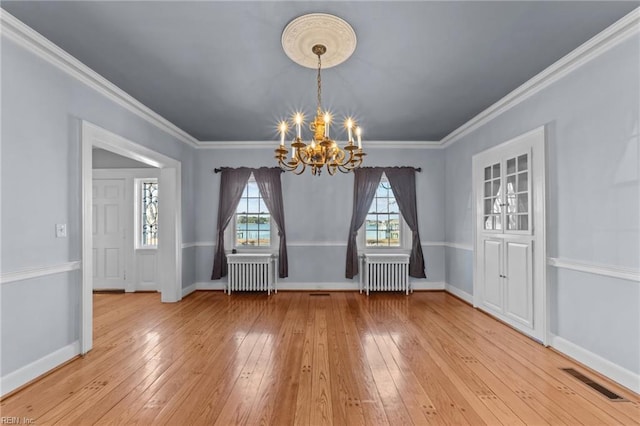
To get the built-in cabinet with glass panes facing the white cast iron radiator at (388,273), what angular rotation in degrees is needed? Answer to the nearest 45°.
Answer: approximately 90° to its right

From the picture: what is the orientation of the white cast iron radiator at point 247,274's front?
toward the camera

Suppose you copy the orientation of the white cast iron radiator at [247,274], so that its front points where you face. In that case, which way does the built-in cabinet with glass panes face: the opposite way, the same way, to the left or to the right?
to the right

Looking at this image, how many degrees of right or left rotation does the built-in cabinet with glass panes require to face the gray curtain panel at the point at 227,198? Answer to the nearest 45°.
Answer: approximately 45° to its right

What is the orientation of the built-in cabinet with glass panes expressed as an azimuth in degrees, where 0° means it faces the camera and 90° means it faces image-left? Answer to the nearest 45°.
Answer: approximately 45°

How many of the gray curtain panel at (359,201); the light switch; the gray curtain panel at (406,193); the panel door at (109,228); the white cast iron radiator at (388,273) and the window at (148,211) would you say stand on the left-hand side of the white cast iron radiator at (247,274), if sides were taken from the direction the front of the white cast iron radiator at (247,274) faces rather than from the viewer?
3

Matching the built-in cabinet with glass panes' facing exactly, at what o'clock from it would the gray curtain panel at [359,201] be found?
The gray curtain panel is roughly at 2 o'clock from the built-in cabinet with glass panes.

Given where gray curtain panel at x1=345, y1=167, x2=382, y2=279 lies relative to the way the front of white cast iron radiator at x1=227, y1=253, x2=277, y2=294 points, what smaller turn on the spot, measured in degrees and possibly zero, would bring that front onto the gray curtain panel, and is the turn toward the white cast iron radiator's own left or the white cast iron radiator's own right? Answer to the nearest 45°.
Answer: approximately 90° to the white cast iron radiator's own left

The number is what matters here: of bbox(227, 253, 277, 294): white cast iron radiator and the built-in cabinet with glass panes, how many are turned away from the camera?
0

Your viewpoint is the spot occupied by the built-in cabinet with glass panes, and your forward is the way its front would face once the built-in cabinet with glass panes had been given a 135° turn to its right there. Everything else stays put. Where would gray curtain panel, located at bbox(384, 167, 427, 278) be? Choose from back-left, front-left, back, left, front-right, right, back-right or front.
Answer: front-left

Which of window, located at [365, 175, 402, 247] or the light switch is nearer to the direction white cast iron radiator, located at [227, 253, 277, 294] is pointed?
the light switch

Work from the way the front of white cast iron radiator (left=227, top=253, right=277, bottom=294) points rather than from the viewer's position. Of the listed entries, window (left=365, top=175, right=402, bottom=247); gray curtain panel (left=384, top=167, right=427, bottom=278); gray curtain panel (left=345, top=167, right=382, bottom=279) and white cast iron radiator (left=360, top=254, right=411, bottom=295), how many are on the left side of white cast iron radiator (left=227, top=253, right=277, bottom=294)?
4

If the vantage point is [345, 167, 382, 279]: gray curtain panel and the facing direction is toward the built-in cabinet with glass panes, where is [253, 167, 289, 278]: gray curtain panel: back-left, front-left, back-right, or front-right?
back-right

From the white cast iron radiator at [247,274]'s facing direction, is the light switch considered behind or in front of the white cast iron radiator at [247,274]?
in front

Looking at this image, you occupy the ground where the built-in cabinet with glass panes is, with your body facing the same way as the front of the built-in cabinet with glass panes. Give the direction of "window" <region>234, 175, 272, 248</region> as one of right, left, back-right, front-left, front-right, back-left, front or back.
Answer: front-right

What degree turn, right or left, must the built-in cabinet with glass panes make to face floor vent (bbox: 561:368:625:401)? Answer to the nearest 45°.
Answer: approximately 90° to its left
